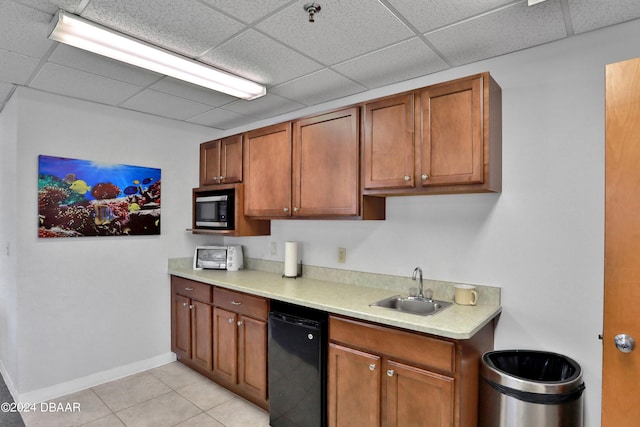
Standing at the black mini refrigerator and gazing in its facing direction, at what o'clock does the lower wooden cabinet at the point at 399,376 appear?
The lower wooden cabinet is roughly at 9 o'clock from the black mini refrigerator.

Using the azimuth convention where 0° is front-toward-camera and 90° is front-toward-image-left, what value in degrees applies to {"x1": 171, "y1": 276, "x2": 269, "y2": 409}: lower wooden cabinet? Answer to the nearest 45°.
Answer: approximately 45°

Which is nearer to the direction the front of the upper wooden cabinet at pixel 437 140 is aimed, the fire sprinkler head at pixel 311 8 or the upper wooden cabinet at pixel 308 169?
the fire sprinkler head

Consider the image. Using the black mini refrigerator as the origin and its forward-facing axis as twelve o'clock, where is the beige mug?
The beige mug is roughly at 8 o'clock from the black mini refrigerator.

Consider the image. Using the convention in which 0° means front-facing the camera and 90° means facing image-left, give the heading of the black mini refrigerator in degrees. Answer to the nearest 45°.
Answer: approximately 45°

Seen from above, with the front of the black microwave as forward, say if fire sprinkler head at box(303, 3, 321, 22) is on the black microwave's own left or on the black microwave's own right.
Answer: on the black microwave's own left

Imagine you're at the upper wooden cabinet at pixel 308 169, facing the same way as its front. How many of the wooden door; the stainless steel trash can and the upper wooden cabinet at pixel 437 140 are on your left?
3
